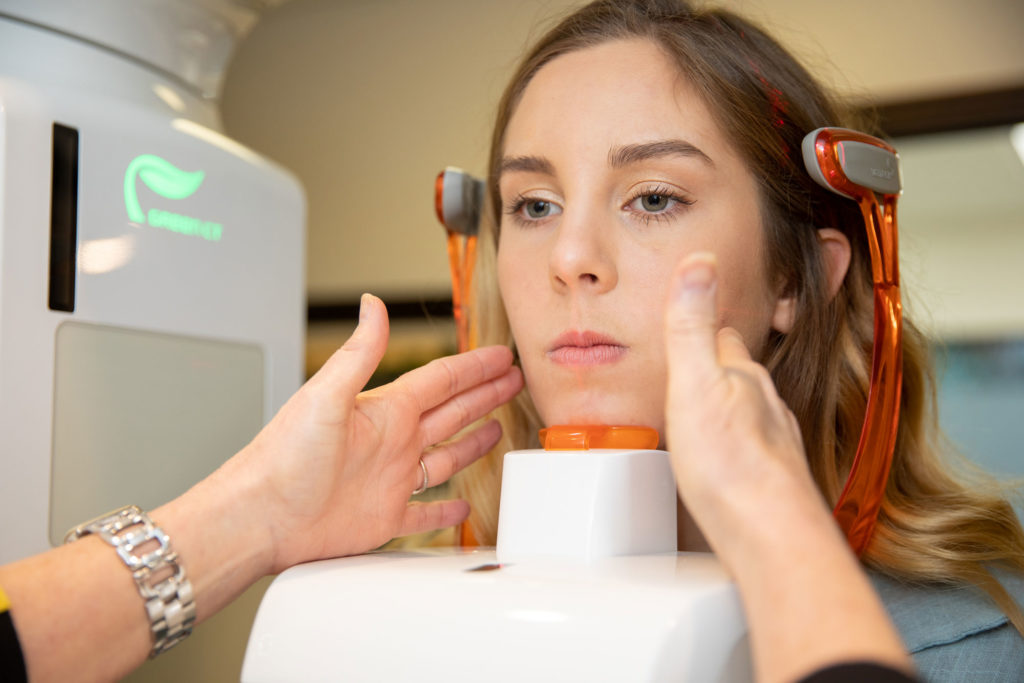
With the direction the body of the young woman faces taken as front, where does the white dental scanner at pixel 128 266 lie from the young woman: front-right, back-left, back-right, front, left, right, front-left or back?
front-right

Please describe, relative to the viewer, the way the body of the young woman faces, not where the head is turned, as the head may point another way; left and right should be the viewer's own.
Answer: facing the viewer and to the left of the viewer
